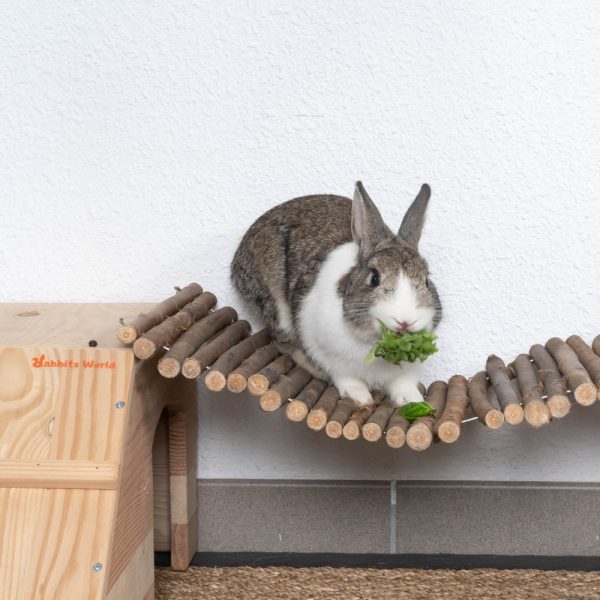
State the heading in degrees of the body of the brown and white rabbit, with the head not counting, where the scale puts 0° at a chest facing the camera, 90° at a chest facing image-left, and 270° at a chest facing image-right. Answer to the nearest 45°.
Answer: approximately 315°
